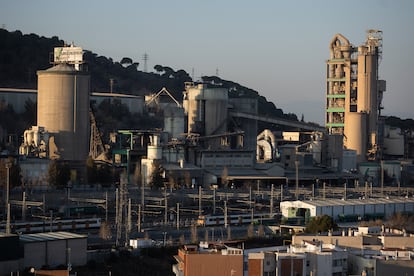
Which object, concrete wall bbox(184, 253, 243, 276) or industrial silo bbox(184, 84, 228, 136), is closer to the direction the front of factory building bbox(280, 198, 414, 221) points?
the concrete wall

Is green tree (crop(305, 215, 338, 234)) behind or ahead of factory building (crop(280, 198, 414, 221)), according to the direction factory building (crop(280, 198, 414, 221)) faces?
ahead

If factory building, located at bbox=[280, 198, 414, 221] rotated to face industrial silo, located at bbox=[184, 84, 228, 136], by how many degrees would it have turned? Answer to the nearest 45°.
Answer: approximately 90° to its right

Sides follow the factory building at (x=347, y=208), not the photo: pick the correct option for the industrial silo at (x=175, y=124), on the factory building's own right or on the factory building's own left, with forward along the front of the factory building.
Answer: on the factory building's own right

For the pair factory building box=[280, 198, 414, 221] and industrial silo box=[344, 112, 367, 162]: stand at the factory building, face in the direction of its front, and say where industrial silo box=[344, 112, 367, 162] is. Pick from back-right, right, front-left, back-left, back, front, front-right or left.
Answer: back-right

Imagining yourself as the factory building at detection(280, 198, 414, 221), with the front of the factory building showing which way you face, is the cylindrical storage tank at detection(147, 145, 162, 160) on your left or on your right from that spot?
on your right

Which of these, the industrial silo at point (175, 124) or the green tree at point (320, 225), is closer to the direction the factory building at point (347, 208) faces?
the green tree

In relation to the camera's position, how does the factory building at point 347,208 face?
facing the viewer and to the left of the viewer
